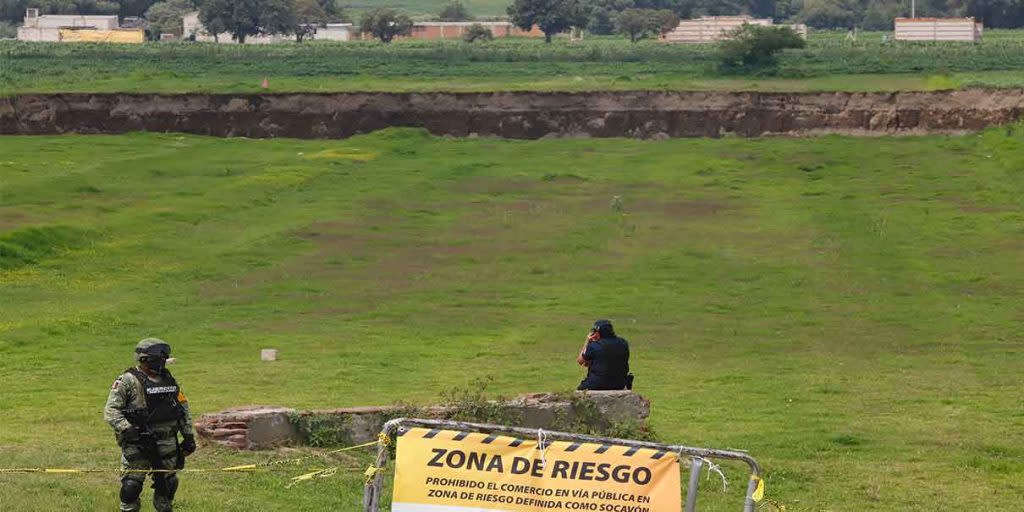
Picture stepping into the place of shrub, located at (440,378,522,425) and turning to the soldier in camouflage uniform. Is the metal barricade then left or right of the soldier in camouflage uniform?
left

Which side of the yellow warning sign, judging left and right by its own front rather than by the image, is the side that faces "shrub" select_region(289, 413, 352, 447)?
back

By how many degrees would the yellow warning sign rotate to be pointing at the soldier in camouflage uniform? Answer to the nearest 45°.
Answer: approximately 135° to its right

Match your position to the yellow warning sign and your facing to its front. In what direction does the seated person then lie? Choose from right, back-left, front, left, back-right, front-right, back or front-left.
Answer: back

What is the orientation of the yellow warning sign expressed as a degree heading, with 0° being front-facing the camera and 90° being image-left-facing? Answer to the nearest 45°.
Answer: approximately 0°

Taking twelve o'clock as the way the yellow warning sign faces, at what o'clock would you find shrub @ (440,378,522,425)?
The shrub is roughly at 6 o'clock from the yellow warning sign.

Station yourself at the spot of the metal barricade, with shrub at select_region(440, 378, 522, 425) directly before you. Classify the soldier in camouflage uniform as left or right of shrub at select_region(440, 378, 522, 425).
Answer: left

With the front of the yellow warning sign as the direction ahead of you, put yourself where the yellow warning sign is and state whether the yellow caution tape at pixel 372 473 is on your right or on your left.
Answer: on your right
